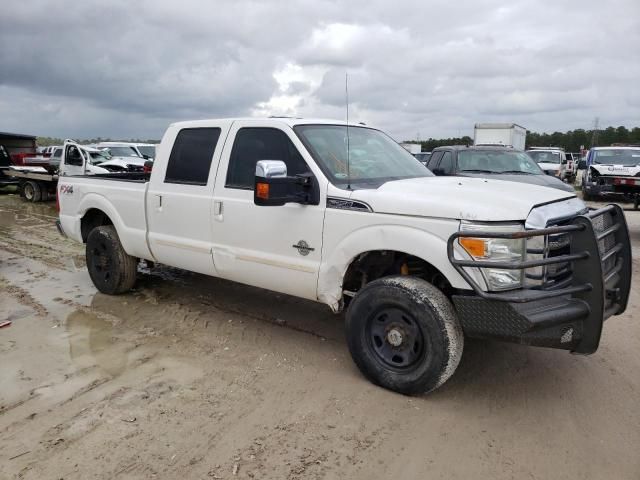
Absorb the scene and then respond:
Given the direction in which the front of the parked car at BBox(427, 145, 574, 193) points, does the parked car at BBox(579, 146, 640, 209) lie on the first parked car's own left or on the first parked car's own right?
on the first parked car's own left

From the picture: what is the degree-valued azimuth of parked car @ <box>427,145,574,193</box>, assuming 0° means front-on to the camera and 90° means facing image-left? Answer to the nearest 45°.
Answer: approximately 315°

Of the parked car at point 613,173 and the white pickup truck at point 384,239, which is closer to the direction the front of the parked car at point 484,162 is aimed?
the white pickup truck

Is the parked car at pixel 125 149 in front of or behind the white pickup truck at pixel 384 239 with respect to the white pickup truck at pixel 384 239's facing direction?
behind

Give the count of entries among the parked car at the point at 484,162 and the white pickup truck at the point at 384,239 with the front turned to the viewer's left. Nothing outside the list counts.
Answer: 0

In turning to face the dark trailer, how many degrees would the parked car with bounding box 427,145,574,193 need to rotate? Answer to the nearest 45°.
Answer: approximately 135° to its right

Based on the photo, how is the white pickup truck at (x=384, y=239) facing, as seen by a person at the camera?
facing the viewer and to the right of the viewer
